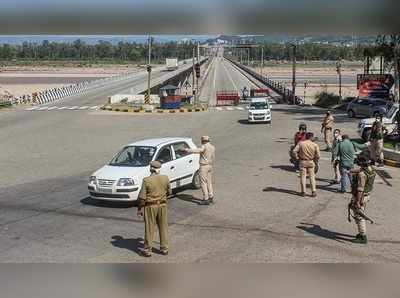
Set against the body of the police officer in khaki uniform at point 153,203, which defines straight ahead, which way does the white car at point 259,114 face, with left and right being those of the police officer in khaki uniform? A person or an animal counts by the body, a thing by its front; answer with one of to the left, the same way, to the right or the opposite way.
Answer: the opposite way

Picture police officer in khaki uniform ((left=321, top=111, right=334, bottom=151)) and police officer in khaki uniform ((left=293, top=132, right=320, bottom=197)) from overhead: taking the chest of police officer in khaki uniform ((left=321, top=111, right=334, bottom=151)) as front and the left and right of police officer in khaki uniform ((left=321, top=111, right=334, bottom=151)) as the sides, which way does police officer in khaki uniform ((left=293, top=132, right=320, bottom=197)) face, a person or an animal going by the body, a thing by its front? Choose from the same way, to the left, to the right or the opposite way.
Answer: to the right

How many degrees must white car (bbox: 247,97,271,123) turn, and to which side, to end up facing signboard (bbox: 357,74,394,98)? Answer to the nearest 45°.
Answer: approximately 135° to its left

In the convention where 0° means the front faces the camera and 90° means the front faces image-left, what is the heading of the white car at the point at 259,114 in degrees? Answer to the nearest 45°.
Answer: approximately 0°

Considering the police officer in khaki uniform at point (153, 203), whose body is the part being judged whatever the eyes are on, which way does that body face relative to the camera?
away from the camera

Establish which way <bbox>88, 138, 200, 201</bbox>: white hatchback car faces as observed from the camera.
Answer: facing the viewer and to the left of the viewer
